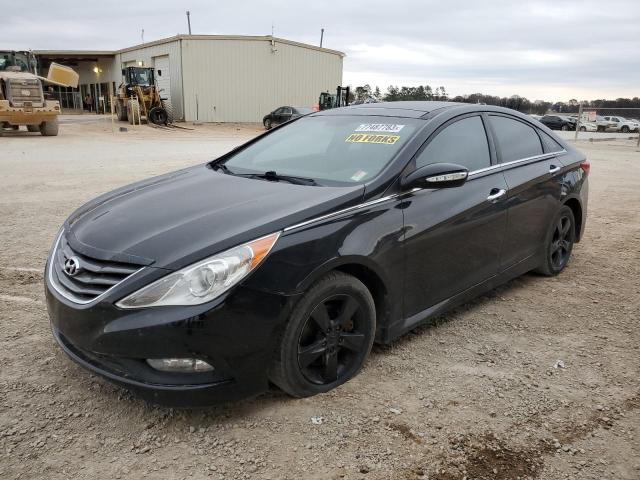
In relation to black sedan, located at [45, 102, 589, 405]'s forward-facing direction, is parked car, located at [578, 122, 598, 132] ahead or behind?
behind

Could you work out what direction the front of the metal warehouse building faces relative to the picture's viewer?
facing the viewer and to the left of the viewer

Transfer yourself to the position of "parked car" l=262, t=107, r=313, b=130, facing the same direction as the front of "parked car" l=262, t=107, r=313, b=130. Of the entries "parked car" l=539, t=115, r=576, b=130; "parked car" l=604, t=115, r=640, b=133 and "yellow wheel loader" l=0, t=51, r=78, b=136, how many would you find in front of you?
1

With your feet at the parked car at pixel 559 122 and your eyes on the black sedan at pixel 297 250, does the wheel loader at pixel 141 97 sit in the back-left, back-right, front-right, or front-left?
front-right

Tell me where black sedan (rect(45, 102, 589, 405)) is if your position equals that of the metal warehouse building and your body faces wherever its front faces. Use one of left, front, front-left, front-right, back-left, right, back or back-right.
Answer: front-left

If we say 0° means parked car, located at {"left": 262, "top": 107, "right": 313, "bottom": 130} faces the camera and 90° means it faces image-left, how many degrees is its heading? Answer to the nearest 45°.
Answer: approximately 45°

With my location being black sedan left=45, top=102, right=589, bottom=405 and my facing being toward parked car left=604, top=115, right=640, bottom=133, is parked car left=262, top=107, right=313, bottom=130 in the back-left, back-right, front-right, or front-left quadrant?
front-left

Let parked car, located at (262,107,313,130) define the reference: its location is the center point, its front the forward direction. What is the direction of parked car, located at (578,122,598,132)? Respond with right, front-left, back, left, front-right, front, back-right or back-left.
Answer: back-left

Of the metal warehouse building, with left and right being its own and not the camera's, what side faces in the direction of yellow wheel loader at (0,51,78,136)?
front

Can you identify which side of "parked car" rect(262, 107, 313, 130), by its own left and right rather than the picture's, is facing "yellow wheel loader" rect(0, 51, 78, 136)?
front

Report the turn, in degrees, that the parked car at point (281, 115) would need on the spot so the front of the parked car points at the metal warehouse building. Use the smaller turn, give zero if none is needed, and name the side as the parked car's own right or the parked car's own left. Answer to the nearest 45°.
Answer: approximately 90° to the parked car's own right

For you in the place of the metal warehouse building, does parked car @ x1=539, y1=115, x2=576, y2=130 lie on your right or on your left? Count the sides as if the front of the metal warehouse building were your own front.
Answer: on your left

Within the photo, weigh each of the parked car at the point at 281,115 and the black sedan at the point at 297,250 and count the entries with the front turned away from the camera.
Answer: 0

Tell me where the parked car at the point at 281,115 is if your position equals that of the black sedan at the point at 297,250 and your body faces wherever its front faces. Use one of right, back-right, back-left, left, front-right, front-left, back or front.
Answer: back-right

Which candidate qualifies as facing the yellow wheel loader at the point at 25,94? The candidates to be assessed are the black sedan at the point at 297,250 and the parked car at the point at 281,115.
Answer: the parked car

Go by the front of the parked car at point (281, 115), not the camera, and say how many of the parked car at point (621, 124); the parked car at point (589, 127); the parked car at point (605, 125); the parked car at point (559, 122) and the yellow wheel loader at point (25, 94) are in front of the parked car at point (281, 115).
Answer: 1
